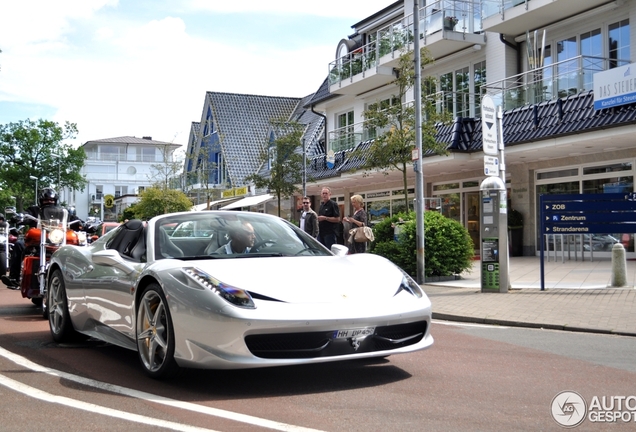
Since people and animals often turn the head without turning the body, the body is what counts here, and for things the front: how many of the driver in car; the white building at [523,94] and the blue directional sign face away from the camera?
0

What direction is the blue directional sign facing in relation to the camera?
toward the camera

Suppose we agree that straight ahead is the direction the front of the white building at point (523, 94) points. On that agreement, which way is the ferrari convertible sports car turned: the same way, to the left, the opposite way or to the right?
to the left

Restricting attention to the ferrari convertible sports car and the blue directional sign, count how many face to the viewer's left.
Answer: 0

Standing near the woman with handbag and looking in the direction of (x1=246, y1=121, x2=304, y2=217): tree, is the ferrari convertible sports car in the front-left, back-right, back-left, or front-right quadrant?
back-left

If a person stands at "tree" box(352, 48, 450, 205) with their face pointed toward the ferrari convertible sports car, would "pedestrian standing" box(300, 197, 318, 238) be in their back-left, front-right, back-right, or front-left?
front-right

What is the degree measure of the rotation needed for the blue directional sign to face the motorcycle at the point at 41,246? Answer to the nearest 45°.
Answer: approximately 45° to its right

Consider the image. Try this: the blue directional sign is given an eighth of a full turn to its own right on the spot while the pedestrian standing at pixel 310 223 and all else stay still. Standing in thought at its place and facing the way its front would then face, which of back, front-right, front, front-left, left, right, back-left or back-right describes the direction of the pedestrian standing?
front-right

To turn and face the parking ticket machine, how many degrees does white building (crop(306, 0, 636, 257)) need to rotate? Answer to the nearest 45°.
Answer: approximately 45° to its left

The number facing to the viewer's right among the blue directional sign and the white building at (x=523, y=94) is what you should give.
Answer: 0

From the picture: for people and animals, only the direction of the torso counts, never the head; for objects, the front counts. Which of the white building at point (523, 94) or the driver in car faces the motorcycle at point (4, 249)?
the white building

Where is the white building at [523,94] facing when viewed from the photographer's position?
facing the viewer and to the left of the viewer

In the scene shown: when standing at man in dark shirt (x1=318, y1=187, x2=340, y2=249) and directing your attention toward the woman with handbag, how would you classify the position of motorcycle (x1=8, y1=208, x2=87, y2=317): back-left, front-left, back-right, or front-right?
back-right

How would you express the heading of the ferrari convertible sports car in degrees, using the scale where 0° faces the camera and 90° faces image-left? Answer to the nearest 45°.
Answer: approximately 315°

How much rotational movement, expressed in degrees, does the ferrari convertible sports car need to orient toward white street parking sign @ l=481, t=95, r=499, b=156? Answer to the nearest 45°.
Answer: approximately 90° to its left

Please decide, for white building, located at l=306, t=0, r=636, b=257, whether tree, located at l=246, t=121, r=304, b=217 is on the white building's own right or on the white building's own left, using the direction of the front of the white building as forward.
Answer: on the white building's own right

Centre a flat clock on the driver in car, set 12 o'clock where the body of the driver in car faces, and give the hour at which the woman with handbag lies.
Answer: The woman with handbag is roughly at 8 o'clock from the driver in car.

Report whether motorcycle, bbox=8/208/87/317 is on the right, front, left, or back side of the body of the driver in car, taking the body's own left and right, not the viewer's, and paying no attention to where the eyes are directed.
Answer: back

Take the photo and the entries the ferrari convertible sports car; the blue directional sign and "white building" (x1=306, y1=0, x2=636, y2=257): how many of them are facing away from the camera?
0
